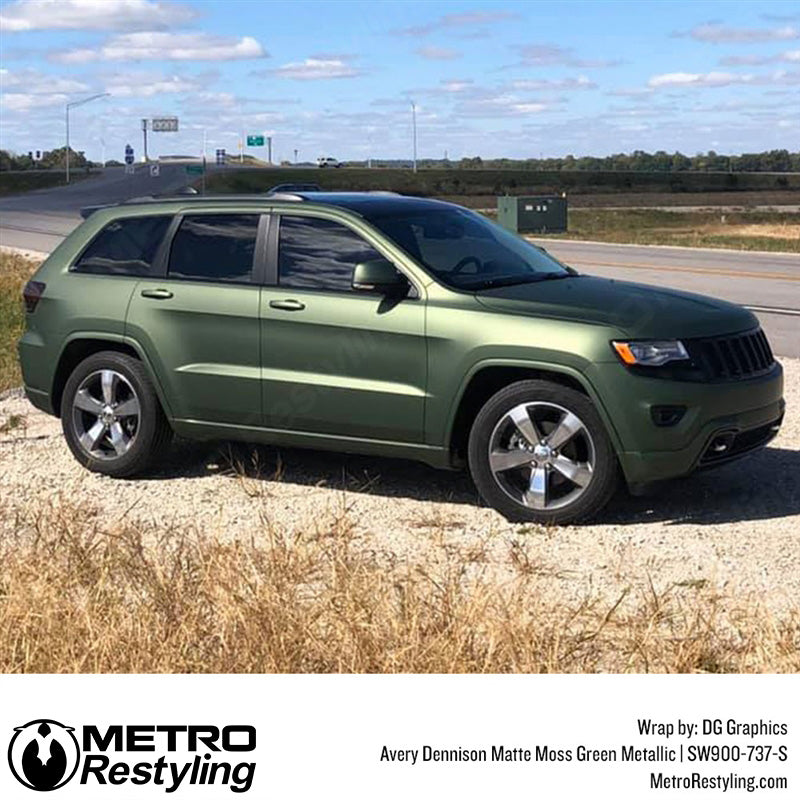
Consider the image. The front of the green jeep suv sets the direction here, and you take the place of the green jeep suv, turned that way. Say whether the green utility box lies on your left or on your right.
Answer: on your left

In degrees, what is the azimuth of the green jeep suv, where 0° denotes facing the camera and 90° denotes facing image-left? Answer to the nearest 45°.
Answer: approximately 315°
